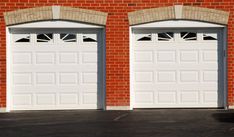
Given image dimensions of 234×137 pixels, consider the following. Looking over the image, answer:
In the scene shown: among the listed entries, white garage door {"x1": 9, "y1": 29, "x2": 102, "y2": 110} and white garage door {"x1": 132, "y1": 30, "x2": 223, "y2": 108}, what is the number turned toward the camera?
2

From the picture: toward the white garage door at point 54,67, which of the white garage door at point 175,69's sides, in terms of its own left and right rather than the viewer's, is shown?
right

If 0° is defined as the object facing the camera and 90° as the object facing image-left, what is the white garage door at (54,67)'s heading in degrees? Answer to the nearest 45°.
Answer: approximately 0°

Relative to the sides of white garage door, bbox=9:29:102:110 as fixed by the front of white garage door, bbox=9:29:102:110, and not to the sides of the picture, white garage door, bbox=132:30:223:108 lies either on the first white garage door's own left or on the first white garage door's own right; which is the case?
on the first white garage door's own left

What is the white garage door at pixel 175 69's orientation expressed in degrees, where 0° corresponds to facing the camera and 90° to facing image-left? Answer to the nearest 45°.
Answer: approximately 0°
